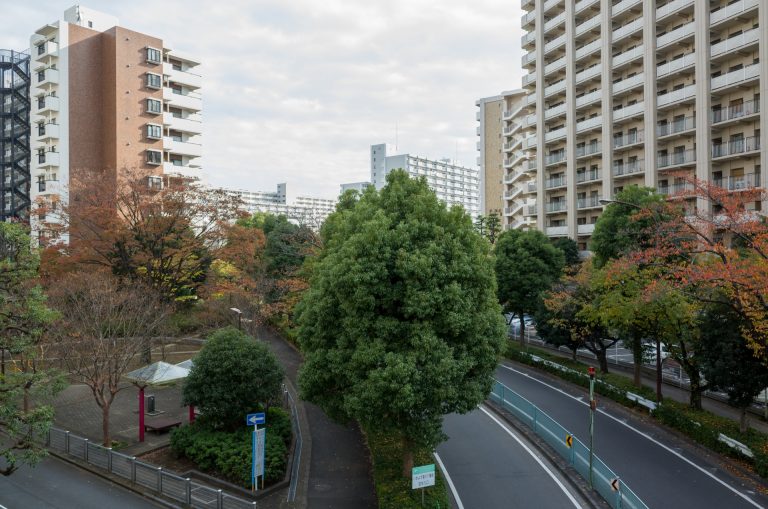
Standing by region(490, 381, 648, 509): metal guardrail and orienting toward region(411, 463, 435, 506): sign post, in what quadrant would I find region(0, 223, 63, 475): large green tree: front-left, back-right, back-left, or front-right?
front-right

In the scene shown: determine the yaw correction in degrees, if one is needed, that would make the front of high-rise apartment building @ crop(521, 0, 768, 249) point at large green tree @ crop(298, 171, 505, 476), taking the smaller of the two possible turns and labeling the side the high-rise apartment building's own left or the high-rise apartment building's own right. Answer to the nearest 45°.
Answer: approximately 45° to the high-rise apartment building's own left

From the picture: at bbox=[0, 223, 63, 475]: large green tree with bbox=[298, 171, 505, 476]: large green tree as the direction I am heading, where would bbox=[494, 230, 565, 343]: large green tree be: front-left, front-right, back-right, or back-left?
front-left

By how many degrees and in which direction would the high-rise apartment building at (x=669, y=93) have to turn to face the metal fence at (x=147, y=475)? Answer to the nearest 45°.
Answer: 0° — it already faces it

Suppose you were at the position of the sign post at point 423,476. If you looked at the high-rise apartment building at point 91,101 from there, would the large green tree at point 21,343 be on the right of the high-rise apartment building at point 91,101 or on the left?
left

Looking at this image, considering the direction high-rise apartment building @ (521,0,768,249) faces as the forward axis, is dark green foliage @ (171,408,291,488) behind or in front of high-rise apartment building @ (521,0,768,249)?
in front

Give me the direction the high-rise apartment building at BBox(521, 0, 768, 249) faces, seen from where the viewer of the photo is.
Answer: facing the viewer and to the left of the viewer

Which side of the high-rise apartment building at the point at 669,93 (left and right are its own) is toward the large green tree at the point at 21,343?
front

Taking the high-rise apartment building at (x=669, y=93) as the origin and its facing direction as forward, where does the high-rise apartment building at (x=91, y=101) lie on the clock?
the high-rise apartment building at (x=91, y=101) is roughly at 1 o'clock from the high-rise apartment building at (x=669, y=93).

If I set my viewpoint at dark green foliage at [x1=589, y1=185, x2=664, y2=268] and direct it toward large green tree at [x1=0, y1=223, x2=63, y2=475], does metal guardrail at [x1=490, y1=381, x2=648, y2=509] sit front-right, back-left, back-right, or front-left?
front-left

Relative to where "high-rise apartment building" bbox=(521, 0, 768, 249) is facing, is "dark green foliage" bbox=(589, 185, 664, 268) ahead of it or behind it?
ahead
